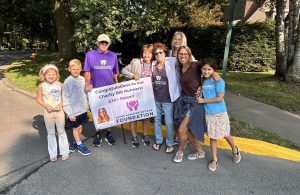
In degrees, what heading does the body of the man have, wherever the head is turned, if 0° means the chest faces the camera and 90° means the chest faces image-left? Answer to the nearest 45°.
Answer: approximately 0°

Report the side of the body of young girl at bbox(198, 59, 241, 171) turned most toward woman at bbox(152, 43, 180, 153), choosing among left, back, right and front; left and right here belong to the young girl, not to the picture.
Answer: right

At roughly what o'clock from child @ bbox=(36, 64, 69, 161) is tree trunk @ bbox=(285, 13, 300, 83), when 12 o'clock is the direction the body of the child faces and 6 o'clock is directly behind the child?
The tree trunk is roughly at 8 o'clock from the child.

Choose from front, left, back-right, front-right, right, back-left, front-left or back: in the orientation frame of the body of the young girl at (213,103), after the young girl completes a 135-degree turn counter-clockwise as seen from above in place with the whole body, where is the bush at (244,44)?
left

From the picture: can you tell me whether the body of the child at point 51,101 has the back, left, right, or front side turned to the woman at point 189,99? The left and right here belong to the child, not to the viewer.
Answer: left

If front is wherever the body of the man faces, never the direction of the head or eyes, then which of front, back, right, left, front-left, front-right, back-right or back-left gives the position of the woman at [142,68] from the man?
left

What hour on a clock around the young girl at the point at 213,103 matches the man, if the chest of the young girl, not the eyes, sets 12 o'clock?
The man is roughly at 2 o'clock from the young girl.

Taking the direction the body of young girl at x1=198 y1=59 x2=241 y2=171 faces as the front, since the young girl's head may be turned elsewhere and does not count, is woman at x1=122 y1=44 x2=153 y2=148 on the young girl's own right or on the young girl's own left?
on the young girl's own right

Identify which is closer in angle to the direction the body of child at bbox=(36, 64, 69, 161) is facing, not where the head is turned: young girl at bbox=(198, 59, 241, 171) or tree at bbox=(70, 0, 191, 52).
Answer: the young girl

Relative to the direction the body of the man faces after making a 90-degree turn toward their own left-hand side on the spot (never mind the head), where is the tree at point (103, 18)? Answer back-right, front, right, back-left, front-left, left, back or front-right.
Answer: left

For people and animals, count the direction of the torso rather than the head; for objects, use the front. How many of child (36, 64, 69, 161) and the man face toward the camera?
2

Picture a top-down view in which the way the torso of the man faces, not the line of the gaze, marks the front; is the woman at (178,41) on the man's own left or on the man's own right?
on the man's own left
